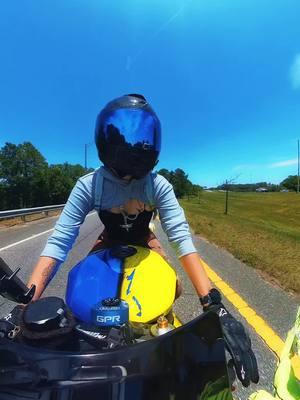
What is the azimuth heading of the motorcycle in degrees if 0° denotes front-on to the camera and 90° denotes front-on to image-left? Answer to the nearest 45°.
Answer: approximately 0°
